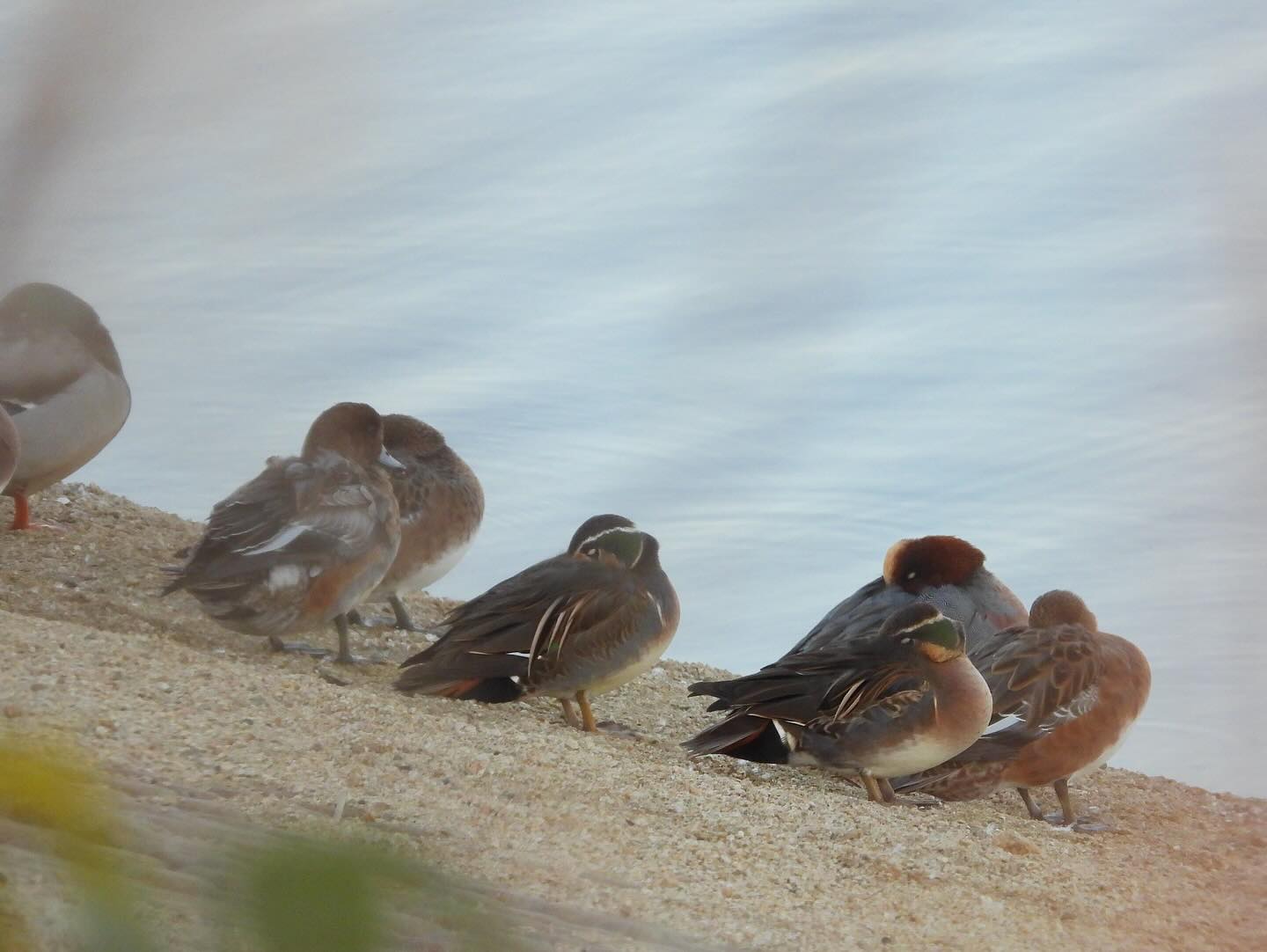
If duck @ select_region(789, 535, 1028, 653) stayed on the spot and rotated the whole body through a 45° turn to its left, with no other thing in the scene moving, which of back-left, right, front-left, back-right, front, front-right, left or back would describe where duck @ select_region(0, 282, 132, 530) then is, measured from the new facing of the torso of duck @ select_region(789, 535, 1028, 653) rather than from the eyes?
back-left

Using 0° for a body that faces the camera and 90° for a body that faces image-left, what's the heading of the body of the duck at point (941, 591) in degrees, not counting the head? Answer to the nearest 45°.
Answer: approximately 270°

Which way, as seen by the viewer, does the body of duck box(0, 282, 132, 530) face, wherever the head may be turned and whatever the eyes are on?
to the viewer's right

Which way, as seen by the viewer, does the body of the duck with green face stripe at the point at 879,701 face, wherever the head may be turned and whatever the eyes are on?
to the viewer's right

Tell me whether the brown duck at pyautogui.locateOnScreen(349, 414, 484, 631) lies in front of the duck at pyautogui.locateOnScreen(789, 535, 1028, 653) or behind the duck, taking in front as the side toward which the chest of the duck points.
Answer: behind

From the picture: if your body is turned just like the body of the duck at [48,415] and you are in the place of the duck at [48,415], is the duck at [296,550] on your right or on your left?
on your right

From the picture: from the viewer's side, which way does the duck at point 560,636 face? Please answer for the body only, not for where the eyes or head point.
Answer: to the viewer's right

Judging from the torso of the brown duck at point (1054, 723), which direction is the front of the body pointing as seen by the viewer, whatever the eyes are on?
to the viewer's right

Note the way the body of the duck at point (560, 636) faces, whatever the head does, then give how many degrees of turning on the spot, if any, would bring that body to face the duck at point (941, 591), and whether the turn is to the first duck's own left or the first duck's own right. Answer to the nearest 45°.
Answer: approximately 45° to the first duck's own left
